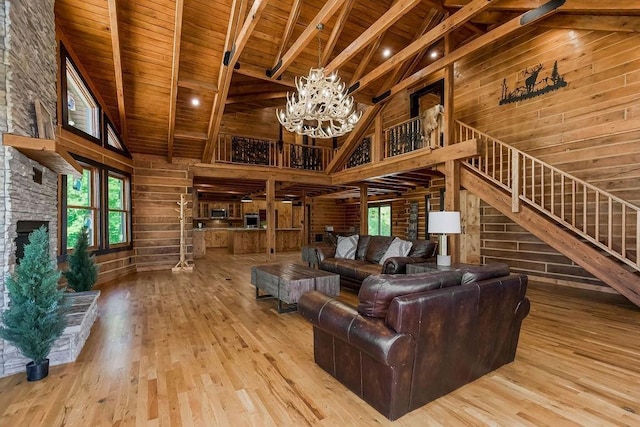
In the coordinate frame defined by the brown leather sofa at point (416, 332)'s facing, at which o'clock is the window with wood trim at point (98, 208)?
The window with wood trim is roughly at 11 o'clock from the brown leather sofa.

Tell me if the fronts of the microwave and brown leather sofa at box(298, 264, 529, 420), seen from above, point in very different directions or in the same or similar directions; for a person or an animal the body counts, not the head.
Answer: very different directions

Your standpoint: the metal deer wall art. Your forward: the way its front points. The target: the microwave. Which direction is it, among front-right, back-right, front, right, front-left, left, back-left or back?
front-right

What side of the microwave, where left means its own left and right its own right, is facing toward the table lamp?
front

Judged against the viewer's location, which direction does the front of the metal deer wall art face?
facing the viewer and to the left of the viewer

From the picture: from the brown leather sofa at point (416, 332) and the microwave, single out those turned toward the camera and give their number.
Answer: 1

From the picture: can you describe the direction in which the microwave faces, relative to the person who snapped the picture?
facing the viewer

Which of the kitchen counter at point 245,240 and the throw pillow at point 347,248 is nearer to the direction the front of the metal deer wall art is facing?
the throw pillow

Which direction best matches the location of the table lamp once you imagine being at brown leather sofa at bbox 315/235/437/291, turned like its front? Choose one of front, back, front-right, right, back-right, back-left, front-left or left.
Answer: left

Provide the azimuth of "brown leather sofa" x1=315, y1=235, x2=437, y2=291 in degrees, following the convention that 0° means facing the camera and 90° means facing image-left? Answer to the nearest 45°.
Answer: approximately 45°

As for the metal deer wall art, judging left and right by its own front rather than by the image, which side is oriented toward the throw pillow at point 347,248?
front

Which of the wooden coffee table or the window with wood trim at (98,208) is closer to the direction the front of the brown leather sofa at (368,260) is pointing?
the wooden coffee table

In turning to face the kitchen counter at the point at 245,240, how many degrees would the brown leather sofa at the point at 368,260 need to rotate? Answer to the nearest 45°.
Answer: approximately 90° to its right

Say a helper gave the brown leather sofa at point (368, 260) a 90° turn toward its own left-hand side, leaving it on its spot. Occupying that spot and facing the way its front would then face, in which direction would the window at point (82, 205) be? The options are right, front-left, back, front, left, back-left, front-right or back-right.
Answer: back-right
